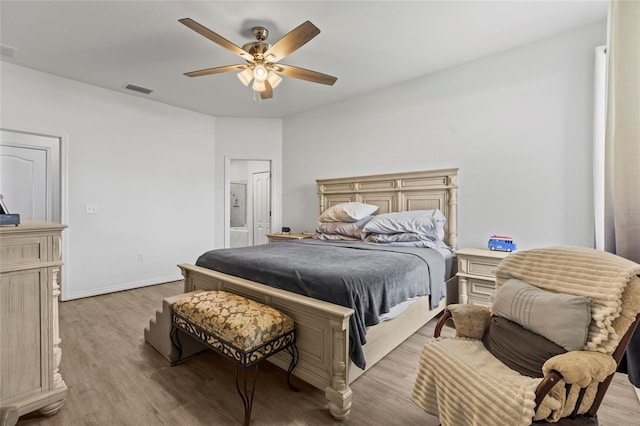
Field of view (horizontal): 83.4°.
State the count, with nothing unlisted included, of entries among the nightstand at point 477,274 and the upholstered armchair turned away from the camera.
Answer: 0

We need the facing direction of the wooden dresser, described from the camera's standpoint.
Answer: facing away from the viewer and to the right of the viewer

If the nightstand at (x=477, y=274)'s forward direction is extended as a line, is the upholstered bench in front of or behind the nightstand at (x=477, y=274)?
in front

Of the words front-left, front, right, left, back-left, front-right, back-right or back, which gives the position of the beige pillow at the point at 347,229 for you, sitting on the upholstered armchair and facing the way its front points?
right

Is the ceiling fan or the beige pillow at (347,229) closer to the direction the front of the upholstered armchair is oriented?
the ceiling fan

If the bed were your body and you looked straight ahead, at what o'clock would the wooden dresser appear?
The wooden dresser is roughly at 1 o'clock from the bed.

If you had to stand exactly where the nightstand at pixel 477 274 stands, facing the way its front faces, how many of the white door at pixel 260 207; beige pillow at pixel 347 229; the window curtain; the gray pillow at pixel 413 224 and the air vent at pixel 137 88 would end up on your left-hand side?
1

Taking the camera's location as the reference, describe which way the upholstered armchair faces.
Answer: facing the viewer and to the left of the viewer

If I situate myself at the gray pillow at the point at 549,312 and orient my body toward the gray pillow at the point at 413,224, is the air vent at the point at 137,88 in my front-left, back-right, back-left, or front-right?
front-left

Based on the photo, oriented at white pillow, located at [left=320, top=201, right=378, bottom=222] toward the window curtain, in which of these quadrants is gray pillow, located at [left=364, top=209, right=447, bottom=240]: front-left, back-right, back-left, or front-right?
front-left

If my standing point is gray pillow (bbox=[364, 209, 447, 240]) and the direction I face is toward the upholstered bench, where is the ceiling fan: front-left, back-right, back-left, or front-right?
front-right

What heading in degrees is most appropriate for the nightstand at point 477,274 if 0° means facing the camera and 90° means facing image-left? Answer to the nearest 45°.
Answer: approximately 45°
